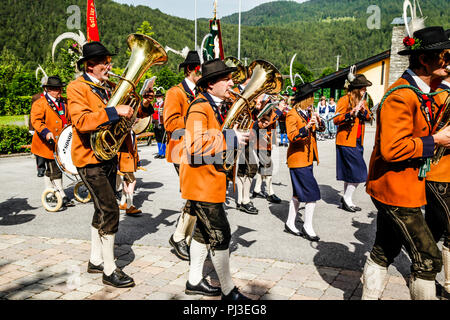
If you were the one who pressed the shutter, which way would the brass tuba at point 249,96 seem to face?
facing to the right of the viewer

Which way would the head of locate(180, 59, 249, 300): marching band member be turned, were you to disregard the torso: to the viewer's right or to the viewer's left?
to the viewer's right

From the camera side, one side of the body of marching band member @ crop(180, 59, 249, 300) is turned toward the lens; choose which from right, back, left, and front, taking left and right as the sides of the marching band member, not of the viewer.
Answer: right

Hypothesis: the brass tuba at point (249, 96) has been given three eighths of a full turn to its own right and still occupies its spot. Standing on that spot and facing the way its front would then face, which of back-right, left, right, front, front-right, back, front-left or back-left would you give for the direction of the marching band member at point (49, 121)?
right

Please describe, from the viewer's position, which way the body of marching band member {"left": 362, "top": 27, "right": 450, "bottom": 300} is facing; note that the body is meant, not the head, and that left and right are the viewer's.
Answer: facing to the right of the viewer

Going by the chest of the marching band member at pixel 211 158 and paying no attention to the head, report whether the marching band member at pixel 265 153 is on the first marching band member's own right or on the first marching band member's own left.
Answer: on the first marching band member's own left

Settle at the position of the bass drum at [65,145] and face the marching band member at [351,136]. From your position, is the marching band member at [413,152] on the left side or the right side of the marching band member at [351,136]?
right

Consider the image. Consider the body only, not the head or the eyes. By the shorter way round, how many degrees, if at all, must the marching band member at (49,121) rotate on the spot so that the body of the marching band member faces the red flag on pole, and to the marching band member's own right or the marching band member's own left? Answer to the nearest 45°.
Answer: approximately 135° to the marching band member's own left

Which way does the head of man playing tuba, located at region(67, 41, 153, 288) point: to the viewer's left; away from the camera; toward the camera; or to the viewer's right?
to the viewer's right

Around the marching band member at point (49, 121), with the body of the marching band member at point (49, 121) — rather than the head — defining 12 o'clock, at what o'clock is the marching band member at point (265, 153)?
the marching band member at point (265, 153) is roughly at 11 o'clock from the marching band member at point (49, 121).

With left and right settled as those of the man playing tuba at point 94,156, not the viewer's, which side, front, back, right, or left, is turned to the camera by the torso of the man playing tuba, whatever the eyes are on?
right

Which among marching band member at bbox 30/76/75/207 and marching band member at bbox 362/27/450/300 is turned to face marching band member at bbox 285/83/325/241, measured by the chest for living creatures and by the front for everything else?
marching band member at bbox 30/76/75/207
